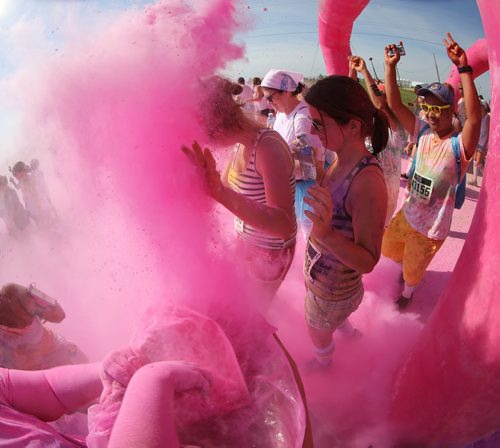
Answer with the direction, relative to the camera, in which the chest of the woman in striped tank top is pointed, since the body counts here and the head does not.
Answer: to the viewer's left

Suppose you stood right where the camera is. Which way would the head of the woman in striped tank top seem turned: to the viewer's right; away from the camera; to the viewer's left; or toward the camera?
to the viewer's left
